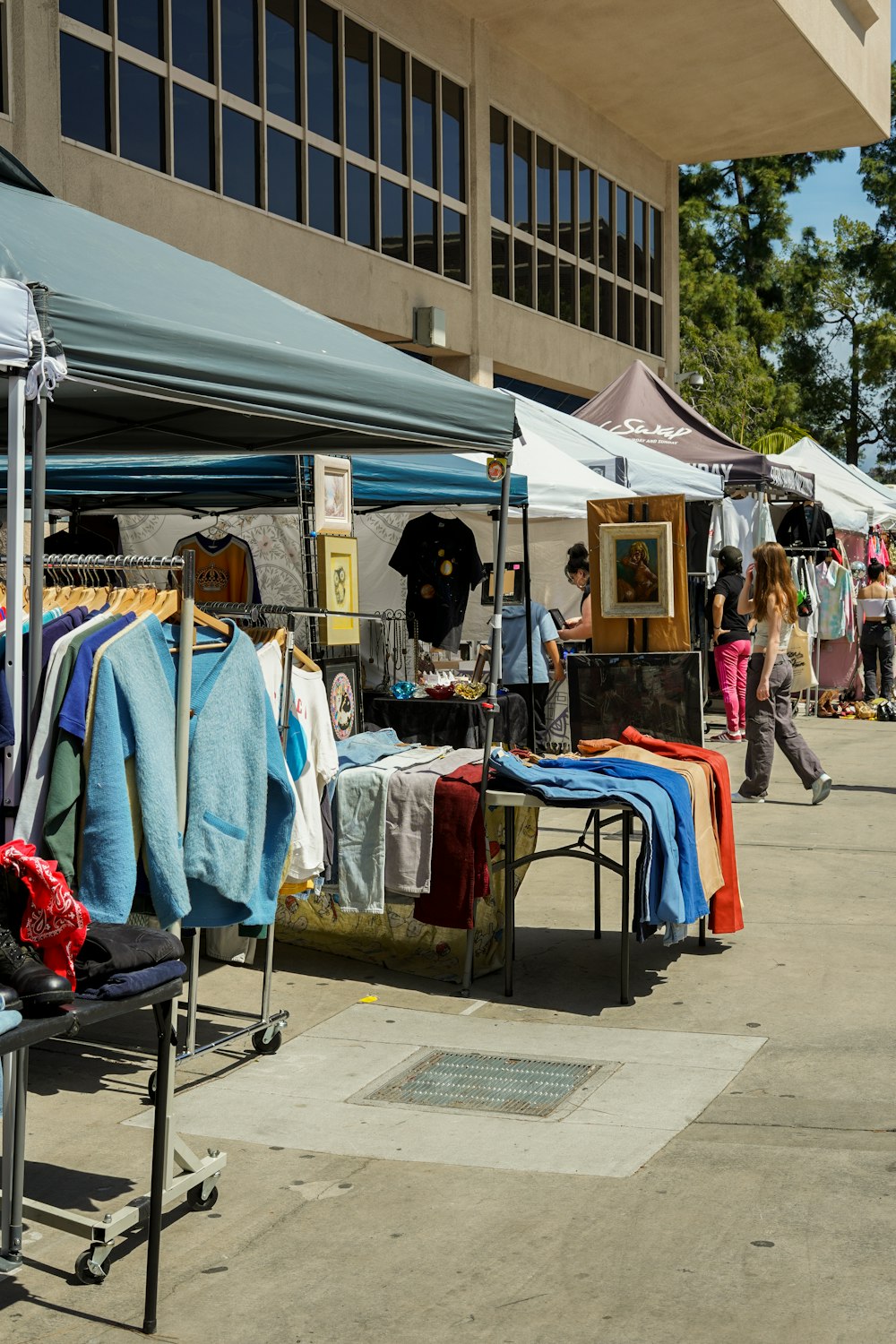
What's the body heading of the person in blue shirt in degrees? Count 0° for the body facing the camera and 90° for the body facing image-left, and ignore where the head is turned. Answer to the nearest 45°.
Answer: approximately 180°

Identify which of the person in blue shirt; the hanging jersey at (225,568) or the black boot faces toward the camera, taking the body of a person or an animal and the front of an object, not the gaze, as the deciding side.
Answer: the hanging jersey

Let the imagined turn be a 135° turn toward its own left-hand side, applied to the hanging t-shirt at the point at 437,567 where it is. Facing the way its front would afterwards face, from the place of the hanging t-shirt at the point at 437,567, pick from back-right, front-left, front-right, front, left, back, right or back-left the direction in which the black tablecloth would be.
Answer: back-right

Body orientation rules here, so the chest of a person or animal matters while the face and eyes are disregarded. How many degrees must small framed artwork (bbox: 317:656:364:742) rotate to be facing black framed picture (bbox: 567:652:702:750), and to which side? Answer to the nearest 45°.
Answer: approximately 90° to its left

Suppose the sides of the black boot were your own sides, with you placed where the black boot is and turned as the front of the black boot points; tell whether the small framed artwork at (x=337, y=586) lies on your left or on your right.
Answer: on your left

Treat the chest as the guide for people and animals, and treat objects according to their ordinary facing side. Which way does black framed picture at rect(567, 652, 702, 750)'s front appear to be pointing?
toward the camera

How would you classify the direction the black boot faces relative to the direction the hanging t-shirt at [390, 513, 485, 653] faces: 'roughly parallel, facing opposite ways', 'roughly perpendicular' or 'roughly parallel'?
roughly perpendicular

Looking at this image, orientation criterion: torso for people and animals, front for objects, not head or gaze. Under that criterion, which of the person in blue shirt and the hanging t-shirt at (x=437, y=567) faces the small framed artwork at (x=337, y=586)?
the hanging t-shirt

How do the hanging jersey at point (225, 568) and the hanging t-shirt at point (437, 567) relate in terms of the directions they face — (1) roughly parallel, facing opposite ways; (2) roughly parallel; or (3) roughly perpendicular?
roughly parallel

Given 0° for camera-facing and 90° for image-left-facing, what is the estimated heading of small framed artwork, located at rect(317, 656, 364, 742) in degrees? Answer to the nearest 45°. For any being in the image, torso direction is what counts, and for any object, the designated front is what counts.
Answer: approximately 315°

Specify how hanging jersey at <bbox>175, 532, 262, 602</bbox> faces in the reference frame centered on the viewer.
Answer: facing the viewer

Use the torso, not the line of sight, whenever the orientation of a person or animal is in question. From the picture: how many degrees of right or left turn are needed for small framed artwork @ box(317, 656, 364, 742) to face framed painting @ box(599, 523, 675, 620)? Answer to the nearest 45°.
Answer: approximately 90° to its left

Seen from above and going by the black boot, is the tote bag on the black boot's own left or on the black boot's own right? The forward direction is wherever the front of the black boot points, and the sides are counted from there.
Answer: on the black boot's own left

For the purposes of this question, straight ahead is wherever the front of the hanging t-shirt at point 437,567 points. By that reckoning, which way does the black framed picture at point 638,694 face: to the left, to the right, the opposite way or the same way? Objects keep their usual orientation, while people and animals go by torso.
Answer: the same way

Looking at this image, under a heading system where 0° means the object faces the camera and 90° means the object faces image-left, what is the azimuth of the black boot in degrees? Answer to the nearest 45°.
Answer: approximately 270°
